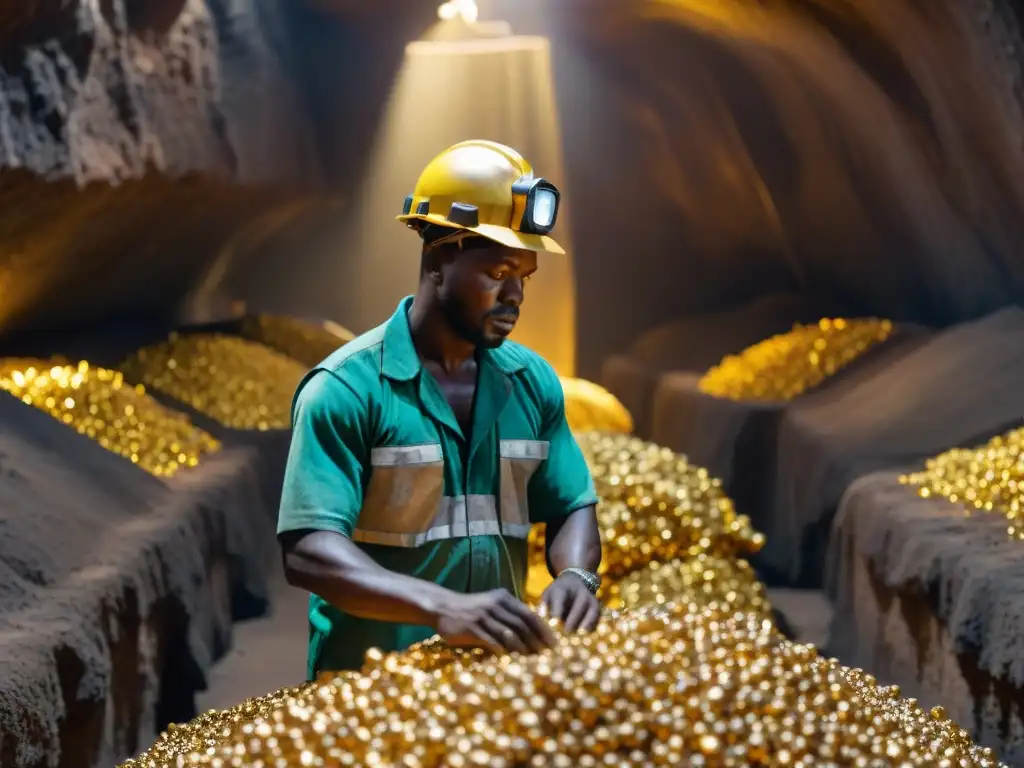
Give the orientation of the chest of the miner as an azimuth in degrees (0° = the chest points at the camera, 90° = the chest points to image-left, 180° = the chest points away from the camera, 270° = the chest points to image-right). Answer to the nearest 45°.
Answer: approximately 315°

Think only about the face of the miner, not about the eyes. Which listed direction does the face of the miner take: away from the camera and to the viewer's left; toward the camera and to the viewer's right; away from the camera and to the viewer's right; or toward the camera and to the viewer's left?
toward the camera and to the viewer's right

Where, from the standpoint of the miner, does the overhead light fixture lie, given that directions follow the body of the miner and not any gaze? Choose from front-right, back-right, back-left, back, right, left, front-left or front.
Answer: back-left
